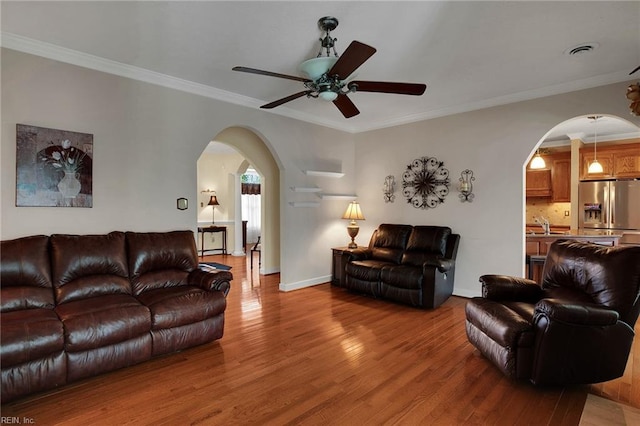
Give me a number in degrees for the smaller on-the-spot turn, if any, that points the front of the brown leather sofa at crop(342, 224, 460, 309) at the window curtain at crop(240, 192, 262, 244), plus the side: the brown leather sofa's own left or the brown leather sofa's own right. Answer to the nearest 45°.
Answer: approximately 90° to the brown leather sofa's own right

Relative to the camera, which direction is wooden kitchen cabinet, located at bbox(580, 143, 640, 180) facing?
toward the camera

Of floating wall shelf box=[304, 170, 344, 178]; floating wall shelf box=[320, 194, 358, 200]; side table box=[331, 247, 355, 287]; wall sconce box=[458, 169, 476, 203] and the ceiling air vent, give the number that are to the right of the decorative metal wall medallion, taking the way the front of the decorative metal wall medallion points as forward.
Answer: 3

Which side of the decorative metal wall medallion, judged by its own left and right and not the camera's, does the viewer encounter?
front

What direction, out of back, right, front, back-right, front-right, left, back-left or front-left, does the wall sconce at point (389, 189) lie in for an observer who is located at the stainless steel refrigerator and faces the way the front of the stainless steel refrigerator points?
front-right

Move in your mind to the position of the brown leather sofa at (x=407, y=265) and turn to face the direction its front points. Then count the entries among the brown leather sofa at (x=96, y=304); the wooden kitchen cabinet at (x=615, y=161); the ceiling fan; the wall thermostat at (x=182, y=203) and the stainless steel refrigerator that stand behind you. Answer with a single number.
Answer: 2

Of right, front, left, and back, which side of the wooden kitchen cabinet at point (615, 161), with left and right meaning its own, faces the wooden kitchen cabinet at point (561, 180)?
right

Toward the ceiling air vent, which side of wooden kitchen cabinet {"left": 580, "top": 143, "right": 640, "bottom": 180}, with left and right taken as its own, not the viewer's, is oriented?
front

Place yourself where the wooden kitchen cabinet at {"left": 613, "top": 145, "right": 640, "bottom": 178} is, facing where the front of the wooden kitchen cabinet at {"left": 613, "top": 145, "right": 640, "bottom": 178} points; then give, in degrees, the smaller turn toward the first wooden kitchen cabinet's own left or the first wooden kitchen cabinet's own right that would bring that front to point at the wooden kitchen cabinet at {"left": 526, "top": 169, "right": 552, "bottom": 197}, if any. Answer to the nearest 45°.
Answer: approximately 90° to the first wooden kitchen cabinet's own right

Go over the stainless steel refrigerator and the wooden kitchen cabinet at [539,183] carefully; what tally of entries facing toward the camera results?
2

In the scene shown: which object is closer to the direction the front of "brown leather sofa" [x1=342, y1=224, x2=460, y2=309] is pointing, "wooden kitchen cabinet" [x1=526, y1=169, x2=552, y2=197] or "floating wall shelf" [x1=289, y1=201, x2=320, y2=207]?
the floating wall shelf

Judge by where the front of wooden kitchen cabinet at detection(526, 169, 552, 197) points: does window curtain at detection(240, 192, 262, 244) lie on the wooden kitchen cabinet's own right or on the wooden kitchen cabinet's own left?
on the wooden kitchen cabinet's own right

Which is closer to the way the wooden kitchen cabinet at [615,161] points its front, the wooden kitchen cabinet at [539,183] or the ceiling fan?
the ceiling fan

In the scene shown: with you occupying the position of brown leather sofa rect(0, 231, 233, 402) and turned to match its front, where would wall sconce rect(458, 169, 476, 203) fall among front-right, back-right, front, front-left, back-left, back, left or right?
front-left

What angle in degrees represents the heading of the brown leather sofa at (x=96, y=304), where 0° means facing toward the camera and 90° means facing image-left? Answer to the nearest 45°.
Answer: approximately 315°

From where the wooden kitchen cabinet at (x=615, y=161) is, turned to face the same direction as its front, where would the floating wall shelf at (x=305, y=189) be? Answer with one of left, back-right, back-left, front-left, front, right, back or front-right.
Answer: front-right

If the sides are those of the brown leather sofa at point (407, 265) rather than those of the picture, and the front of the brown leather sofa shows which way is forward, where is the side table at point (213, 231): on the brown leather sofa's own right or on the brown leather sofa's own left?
on the brown leather sofa's own right
